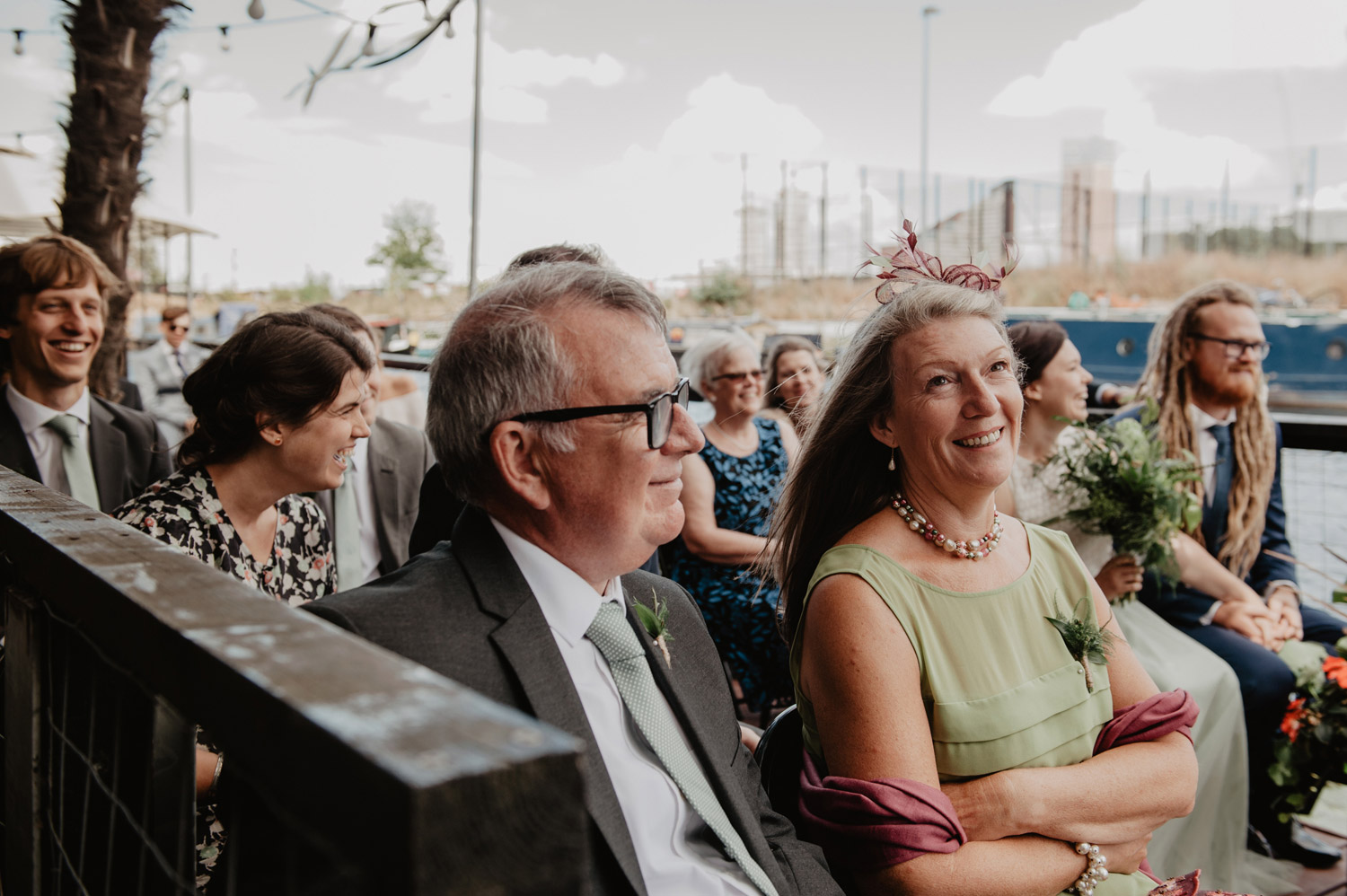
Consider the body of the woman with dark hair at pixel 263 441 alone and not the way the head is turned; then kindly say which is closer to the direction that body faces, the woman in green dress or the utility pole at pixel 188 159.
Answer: the woman in green dress

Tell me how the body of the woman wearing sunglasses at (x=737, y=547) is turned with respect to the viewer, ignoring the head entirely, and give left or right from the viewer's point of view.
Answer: facing the viewer and to the right of the viewer

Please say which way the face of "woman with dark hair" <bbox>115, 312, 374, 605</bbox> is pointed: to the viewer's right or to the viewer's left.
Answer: to the viewer's right

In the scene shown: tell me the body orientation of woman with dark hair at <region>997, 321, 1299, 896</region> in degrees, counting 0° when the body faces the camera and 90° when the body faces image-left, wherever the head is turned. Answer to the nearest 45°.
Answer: approximately 270°

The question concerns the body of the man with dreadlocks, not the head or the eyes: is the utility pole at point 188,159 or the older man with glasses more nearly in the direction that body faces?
the older man with glasses

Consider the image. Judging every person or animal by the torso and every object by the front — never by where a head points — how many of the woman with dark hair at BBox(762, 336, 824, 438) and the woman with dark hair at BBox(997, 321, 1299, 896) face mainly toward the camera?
1

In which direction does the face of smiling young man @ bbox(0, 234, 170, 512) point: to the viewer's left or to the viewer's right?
to the viewer's right
